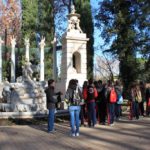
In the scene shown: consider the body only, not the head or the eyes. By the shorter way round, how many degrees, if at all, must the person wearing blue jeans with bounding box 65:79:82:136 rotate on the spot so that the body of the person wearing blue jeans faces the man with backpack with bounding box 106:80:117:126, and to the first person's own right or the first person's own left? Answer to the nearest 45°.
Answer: approximately 45° to the first person's own right

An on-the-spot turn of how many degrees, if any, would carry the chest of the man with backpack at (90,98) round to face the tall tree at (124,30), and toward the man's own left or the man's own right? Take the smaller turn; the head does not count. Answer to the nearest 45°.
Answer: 0° — they already face it

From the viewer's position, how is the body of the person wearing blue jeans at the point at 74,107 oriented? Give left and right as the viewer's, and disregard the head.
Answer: facing away from the viewer

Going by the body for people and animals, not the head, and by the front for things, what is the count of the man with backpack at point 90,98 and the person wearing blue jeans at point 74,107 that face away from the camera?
2

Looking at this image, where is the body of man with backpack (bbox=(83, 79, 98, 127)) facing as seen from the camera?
away from the camera

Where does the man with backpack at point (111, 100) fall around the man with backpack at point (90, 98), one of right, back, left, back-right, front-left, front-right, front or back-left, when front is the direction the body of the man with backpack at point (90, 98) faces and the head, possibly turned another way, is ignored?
front-right

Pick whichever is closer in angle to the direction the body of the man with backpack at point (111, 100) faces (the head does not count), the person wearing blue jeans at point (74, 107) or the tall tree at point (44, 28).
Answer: the tall tree

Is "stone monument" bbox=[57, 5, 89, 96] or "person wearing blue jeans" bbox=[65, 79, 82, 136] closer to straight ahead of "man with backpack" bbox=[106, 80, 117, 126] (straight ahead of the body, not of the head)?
the stone monument
